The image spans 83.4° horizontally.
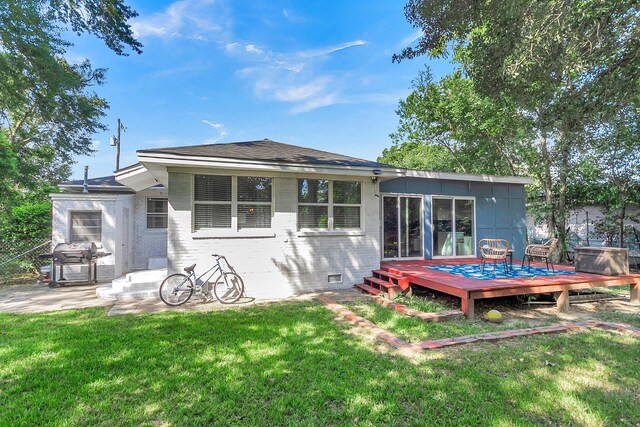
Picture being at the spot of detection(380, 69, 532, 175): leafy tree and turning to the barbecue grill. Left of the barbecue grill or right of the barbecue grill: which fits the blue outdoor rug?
left

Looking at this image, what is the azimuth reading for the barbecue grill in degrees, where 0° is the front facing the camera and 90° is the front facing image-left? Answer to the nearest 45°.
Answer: approximately 0°

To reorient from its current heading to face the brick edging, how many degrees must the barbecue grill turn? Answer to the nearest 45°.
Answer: approximately 45° to its left

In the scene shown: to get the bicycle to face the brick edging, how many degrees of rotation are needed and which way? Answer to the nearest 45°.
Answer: approximately 45° to its right

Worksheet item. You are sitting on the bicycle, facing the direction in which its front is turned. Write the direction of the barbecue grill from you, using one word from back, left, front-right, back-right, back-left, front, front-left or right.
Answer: back-left

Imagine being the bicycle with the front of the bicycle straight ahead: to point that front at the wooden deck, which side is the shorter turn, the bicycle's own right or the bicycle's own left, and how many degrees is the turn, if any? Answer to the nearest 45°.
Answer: approximately 45° to the bicycle's own right

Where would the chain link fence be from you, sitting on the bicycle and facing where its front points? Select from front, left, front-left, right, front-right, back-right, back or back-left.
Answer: back-left

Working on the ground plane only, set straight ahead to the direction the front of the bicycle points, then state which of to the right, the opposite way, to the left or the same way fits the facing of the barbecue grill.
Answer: to the right

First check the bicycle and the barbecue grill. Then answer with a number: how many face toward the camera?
1

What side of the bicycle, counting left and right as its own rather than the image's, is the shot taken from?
right

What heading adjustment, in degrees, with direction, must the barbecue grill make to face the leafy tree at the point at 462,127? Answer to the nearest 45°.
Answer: approximately 90° to its left
